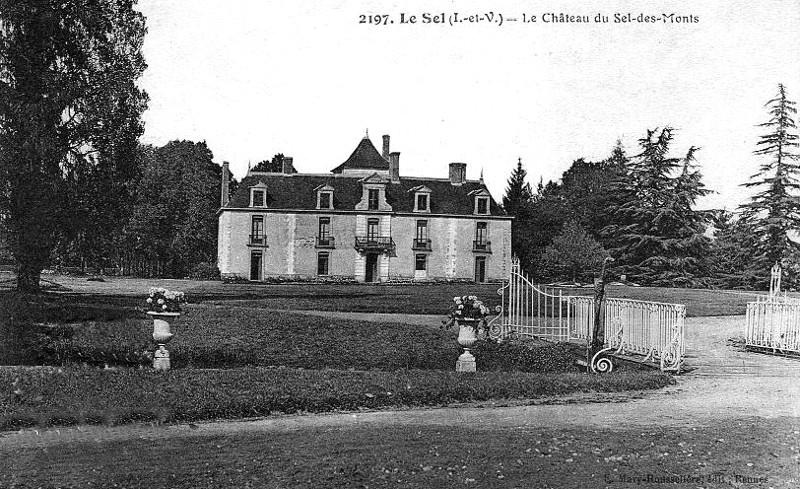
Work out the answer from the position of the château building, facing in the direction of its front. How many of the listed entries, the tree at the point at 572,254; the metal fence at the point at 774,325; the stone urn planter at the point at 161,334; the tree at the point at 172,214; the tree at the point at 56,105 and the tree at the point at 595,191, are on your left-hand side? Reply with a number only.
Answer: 3

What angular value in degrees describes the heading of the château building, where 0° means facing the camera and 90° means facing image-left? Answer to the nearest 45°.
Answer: approximately 0°

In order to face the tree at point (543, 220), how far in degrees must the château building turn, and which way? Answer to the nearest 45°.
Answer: approximately 90° to its left

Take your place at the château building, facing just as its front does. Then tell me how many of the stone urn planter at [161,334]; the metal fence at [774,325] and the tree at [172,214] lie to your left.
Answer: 1

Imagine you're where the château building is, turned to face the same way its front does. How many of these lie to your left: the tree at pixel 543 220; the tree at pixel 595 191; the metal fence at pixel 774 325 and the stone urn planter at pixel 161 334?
3

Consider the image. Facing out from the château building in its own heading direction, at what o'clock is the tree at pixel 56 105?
The tree is roughly at 2 o'clock from the château building.

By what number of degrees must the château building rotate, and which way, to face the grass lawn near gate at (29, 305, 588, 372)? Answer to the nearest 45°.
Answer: approximately 45° to its right

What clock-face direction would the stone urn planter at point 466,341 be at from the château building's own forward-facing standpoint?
The stone urn planter is roughly at 11 o'clock from the château building.

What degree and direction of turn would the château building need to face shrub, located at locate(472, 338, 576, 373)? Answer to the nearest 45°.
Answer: approximately 45° to its left

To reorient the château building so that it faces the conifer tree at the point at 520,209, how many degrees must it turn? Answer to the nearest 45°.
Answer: approximately 90° to its left

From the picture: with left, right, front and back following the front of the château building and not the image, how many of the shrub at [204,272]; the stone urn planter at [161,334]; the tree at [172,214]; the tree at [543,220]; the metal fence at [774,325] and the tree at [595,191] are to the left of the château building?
3

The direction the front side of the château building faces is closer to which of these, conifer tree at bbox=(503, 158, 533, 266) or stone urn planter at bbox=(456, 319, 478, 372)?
the stone urn planter

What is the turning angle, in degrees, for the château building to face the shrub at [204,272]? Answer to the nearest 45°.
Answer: approximately 45° to its right

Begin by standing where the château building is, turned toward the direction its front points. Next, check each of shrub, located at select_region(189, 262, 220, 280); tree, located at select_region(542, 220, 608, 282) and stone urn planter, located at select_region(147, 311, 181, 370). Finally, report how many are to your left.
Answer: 1
